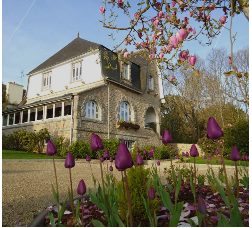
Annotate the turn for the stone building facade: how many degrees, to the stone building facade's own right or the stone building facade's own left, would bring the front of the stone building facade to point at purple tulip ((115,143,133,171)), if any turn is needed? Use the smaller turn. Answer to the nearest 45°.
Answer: approximately 45° to the stone building facade's own right

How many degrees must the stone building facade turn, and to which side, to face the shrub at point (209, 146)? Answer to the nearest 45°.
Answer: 0° — it already faces it

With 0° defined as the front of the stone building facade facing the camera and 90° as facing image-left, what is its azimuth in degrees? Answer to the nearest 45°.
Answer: approximately 315°
